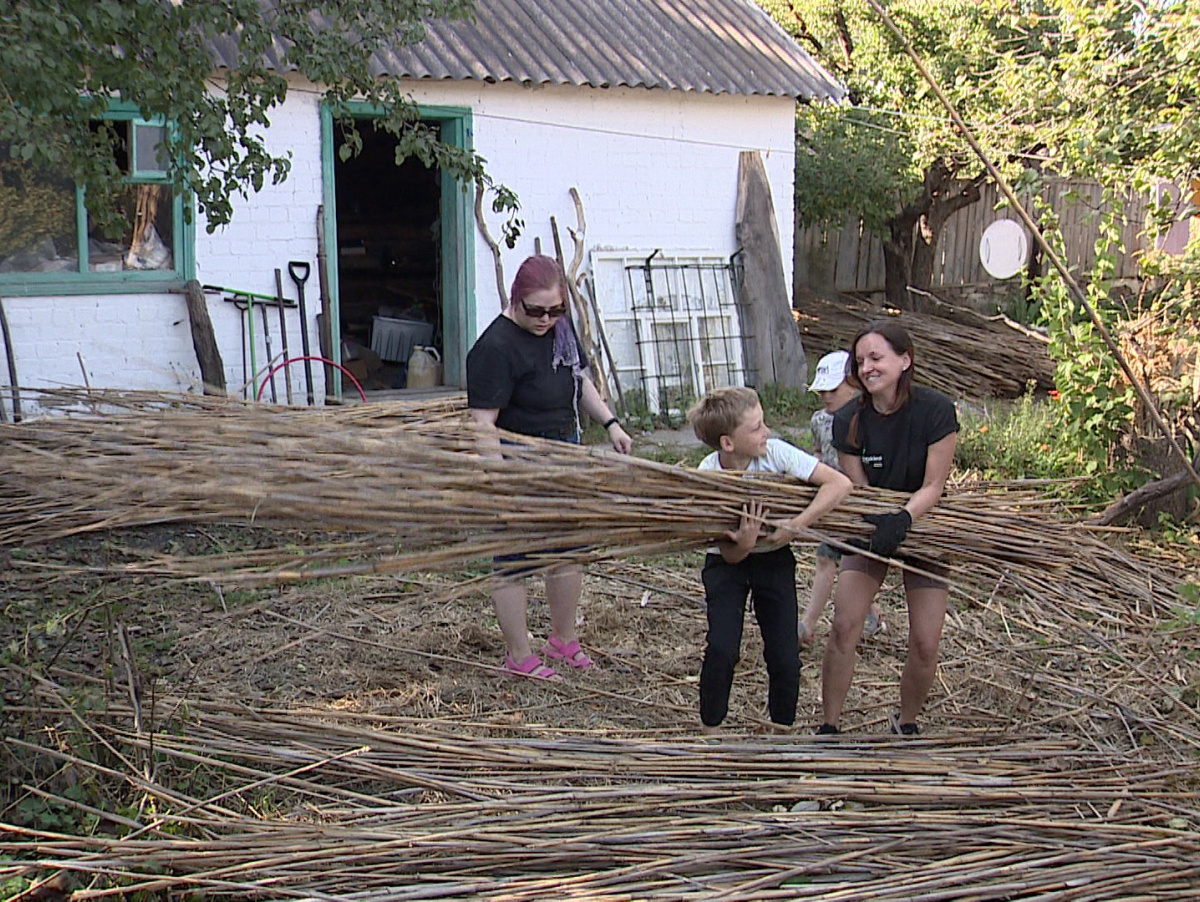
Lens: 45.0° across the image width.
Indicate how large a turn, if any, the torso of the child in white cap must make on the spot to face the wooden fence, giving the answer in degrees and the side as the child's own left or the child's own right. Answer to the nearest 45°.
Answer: approximately 135° to the child's own right

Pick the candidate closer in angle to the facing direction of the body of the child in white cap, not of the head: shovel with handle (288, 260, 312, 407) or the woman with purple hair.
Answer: the woman with purple hair

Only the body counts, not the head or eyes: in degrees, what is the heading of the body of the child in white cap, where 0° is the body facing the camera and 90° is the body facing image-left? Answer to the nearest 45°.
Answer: approximately 45°

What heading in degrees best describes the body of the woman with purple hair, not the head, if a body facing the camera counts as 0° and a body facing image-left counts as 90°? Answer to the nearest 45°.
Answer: approximately 315°

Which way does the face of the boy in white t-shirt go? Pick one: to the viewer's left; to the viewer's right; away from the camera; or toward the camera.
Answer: to the viewer's right

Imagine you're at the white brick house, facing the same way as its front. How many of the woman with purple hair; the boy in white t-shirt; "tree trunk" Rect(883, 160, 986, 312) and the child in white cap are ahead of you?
3
